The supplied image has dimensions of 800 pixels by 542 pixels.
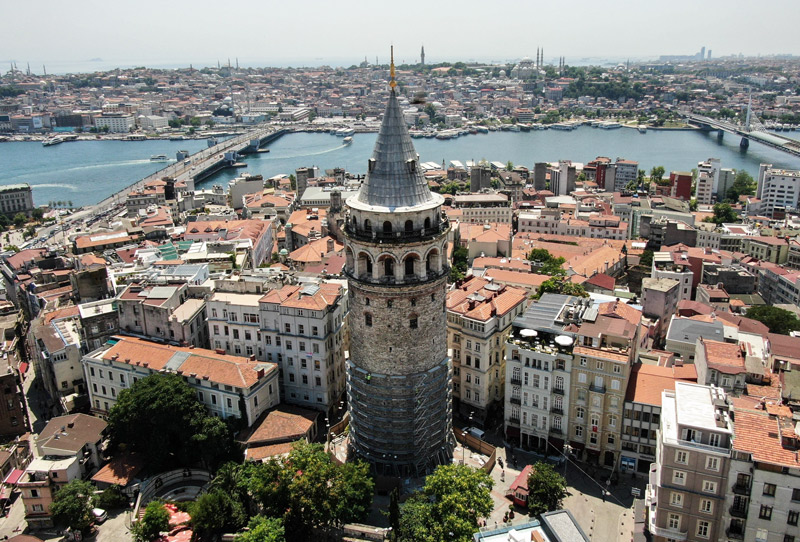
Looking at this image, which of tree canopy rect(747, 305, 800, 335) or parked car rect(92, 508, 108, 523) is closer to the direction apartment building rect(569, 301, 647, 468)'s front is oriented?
the parked car

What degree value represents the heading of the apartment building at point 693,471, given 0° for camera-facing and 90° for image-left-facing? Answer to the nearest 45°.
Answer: approximately 0°

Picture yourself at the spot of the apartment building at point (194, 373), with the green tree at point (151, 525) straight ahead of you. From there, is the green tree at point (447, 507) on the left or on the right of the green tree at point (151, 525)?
left

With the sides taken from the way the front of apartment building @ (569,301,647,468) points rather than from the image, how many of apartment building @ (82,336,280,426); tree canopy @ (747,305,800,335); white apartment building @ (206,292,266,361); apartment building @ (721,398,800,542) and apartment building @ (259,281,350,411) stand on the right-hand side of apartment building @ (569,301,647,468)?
3

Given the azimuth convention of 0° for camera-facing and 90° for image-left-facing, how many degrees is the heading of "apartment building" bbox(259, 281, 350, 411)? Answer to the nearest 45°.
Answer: approximately 0°

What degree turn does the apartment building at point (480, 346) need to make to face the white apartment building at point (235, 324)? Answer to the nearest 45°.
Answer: approximately 45° to its right

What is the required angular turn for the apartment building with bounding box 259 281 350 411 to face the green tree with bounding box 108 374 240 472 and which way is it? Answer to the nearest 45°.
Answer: approximately 45° to its right

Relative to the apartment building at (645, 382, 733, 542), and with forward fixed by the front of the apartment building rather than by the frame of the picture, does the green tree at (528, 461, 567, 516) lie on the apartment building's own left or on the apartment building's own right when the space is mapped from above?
on the apartment building's own right

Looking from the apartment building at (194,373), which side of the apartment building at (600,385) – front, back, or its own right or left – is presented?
right

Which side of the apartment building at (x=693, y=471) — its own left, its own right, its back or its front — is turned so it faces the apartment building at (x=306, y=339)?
right
